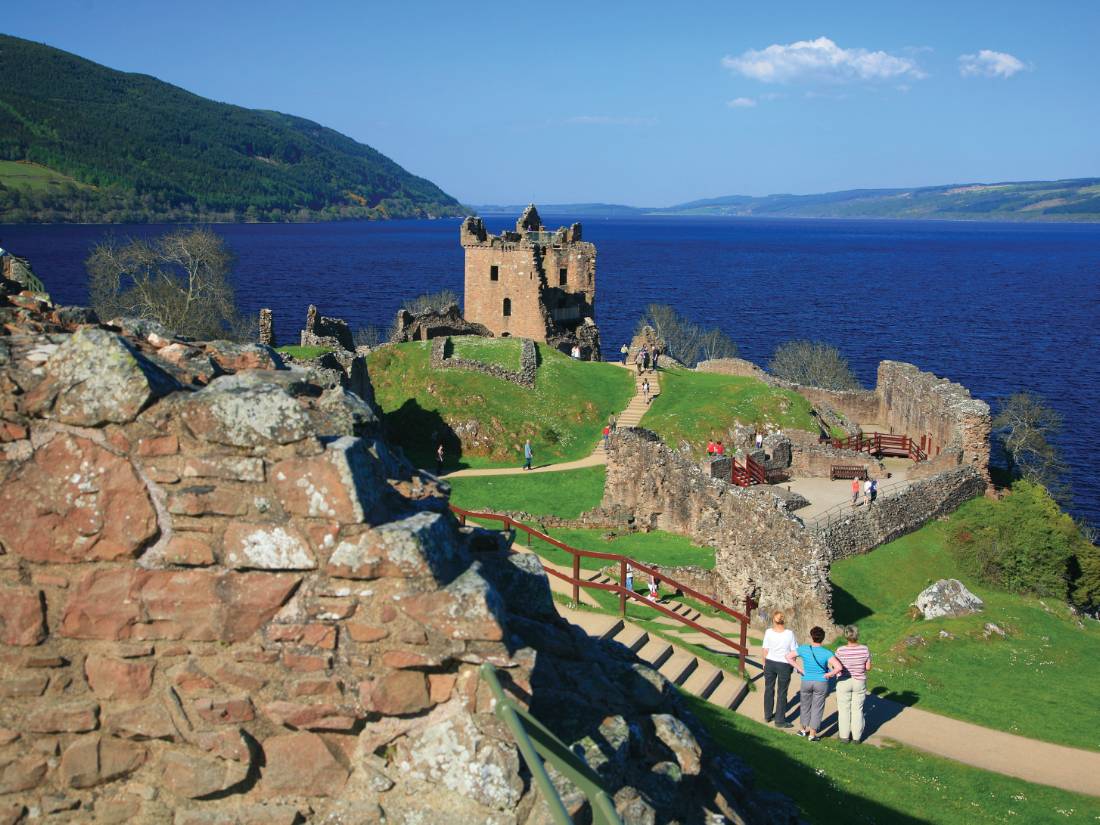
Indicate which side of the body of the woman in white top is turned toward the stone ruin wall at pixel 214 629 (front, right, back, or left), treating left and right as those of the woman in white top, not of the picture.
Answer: back

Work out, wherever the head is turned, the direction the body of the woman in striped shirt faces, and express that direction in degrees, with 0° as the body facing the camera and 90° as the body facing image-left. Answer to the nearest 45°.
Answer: approximately 180°

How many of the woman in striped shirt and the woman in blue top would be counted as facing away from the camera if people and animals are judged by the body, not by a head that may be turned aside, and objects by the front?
2

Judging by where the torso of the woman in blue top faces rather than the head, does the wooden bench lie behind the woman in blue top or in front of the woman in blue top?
in front

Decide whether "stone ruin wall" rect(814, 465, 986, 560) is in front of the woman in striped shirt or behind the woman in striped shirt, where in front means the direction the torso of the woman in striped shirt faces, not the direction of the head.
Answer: in front

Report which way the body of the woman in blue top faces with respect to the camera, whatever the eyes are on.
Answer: away from the camera

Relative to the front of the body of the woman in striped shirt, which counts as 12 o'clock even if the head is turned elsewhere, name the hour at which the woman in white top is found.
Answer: The woman in white top is roughly at 10 o'clock from the woman in striped shirt.

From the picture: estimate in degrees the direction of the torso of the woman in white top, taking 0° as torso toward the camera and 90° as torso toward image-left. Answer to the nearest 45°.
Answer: approximately 180°

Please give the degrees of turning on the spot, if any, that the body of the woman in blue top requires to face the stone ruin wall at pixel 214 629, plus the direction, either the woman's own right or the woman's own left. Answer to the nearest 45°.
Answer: approximately 180°

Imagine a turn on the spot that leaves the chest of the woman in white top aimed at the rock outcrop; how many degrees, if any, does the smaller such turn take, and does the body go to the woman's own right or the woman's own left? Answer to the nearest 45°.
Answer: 0° — they already face it
